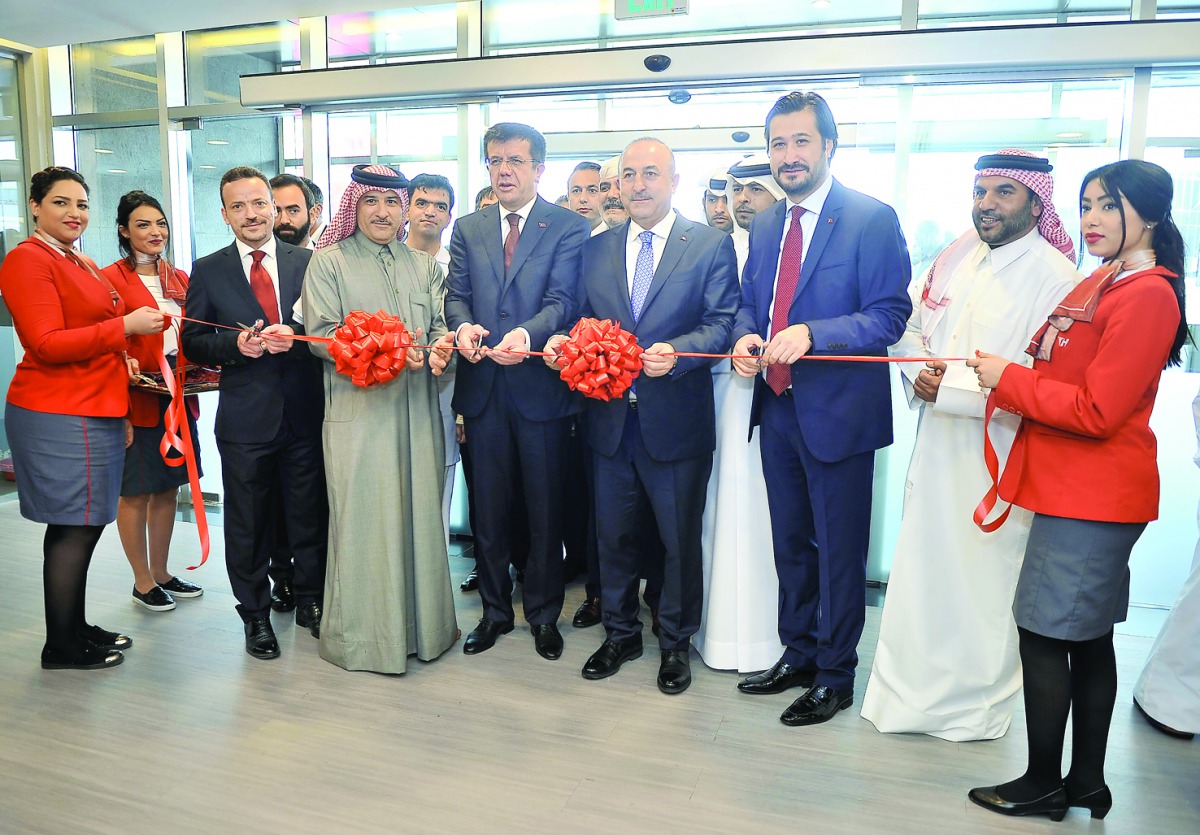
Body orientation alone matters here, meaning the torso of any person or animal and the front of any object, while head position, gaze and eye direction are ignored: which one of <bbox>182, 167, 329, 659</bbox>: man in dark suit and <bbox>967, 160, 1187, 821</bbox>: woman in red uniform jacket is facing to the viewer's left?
the woman in red uniform jacket

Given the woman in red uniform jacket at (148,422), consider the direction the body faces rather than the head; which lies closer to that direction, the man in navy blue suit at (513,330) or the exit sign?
the man in navy blue suit

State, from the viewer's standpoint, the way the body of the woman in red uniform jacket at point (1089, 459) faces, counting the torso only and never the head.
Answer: to the viewer's left

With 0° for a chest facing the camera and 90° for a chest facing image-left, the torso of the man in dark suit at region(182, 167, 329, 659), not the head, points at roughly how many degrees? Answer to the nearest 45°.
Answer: approximately 0°

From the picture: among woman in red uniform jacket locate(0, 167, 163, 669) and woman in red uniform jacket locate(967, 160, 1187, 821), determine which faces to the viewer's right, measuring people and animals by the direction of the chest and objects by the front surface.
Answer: woman in red uniform jacket locate(0, 167, 163, 669)

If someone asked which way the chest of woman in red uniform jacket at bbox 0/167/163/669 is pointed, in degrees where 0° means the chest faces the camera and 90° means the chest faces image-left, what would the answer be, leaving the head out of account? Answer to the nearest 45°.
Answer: approximately 270°

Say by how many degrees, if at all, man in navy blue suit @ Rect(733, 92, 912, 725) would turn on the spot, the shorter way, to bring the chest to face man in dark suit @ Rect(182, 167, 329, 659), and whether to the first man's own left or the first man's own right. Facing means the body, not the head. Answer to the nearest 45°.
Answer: approximately 45° to the first man's own right

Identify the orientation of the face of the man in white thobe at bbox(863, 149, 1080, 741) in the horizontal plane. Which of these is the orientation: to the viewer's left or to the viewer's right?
to the viewer's left

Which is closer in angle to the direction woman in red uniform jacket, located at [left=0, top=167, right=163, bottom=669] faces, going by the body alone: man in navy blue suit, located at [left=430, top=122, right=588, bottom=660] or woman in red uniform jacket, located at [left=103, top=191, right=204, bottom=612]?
the man in navy blue suit

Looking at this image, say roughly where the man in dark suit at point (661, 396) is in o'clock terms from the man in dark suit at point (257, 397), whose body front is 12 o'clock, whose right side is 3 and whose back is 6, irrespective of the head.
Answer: the man in dark suit at point (661, 396) is roughly at 10 o'clock from the man in dark suit at point (257, 397).
